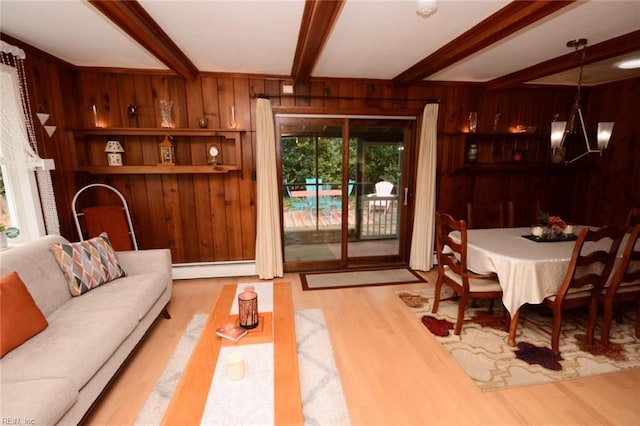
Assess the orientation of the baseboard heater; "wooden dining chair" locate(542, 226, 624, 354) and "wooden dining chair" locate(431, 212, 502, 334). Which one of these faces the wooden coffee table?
the baseboard heater

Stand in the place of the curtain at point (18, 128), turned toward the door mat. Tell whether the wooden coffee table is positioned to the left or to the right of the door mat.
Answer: right

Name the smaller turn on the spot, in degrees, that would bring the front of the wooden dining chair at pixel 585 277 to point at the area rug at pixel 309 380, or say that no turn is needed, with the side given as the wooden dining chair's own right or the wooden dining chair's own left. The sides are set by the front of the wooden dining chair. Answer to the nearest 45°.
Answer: approximately 90° to the wooden dining chair's own left

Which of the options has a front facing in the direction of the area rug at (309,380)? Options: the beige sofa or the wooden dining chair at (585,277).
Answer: the beige sofa

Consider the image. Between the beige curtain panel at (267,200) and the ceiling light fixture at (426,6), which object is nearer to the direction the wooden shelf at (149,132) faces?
the ceiling light fixture

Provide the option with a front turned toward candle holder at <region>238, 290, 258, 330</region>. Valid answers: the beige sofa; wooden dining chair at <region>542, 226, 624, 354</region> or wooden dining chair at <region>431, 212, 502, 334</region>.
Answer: the beige sofa

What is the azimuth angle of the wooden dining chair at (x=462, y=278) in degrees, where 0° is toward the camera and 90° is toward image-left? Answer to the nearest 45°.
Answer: approximately 225°

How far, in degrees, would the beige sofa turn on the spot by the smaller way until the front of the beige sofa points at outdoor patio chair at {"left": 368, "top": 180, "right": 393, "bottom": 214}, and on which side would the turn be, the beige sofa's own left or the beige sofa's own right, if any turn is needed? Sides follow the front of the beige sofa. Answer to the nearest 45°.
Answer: approximately 45° to the beige sofa's own left

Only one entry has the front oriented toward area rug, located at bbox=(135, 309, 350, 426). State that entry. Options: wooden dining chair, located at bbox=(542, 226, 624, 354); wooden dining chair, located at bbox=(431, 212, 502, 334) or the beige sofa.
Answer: the beige sofa

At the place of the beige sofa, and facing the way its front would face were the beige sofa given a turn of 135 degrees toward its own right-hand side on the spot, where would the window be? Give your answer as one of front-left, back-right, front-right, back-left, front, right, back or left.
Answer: right
